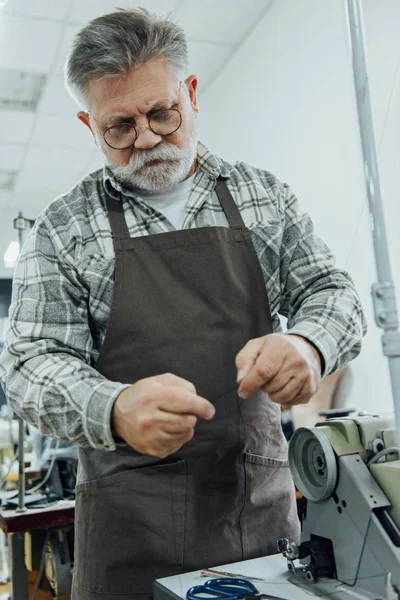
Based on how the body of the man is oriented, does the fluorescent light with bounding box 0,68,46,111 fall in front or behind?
behind

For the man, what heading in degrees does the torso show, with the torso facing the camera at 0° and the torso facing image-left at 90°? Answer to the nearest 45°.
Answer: approximately 0°

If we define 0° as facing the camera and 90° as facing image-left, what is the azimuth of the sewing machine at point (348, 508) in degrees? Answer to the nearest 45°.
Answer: approximately 135°

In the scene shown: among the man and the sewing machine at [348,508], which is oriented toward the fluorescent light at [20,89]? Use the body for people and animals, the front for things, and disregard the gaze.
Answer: the sewing machine

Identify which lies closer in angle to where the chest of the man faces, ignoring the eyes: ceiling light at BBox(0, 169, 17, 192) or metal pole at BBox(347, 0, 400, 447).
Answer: the metal pole

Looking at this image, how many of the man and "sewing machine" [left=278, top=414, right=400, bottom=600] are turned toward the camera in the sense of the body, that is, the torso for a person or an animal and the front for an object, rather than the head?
1

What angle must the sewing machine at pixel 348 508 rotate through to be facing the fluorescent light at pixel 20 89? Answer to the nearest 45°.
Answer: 0° — it already faces it
